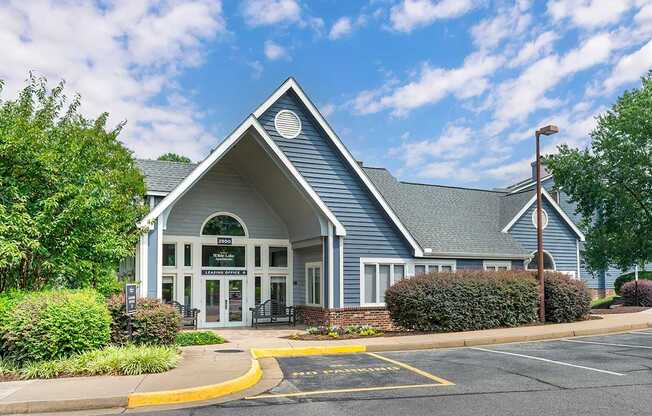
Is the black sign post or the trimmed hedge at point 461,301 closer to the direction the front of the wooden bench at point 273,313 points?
the black sign post

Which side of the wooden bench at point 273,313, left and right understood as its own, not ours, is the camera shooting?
front

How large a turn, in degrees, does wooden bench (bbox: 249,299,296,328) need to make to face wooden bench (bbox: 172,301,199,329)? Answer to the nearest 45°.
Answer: approximately 45° to its right

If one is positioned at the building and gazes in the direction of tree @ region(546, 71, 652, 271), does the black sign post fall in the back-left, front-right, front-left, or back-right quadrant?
back-right

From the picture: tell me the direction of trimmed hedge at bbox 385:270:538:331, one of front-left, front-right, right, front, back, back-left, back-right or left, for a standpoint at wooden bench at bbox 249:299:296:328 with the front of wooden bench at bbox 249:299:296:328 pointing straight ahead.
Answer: front-left

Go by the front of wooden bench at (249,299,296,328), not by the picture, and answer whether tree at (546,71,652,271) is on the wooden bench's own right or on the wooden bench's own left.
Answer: on the wooden bench's own left

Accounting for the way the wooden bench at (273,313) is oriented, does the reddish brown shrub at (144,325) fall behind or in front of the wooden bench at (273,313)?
in front

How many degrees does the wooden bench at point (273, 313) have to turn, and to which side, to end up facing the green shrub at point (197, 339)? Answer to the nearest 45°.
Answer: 0° — it already faces it

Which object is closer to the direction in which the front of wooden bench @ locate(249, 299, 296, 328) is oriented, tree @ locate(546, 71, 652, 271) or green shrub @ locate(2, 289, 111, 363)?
the green shrub

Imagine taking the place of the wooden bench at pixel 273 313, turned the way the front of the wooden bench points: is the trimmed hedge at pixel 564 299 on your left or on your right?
on your left

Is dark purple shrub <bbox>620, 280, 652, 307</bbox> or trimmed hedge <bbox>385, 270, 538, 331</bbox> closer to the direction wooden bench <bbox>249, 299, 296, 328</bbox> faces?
the trimmed hedge
